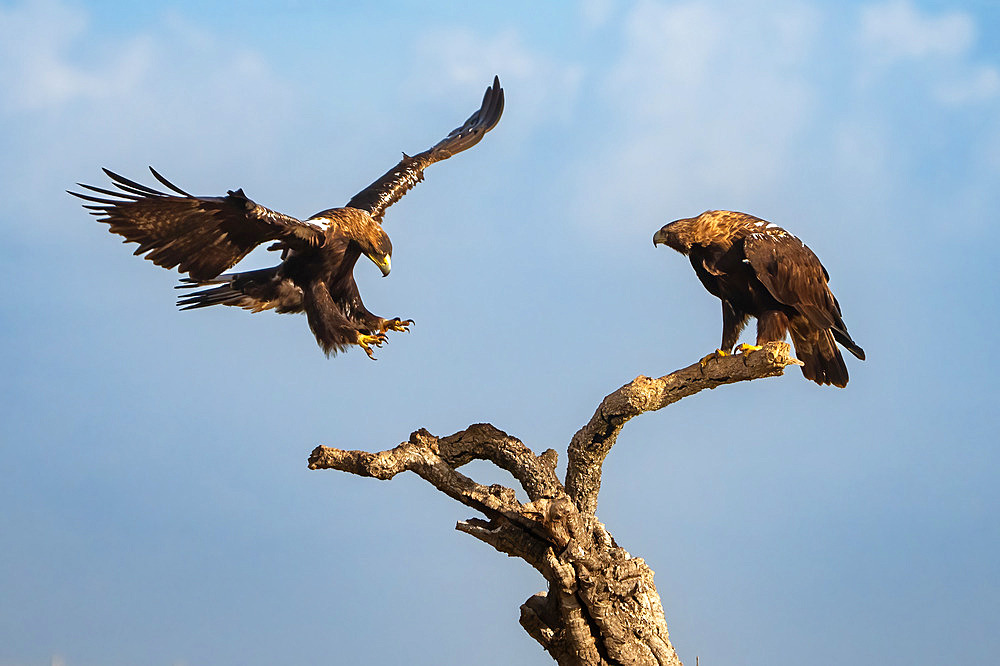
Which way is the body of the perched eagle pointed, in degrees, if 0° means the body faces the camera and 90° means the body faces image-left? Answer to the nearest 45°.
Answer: approximately 90°

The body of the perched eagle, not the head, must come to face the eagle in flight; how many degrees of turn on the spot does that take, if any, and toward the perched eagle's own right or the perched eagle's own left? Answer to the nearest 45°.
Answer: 0° — it already faces it
